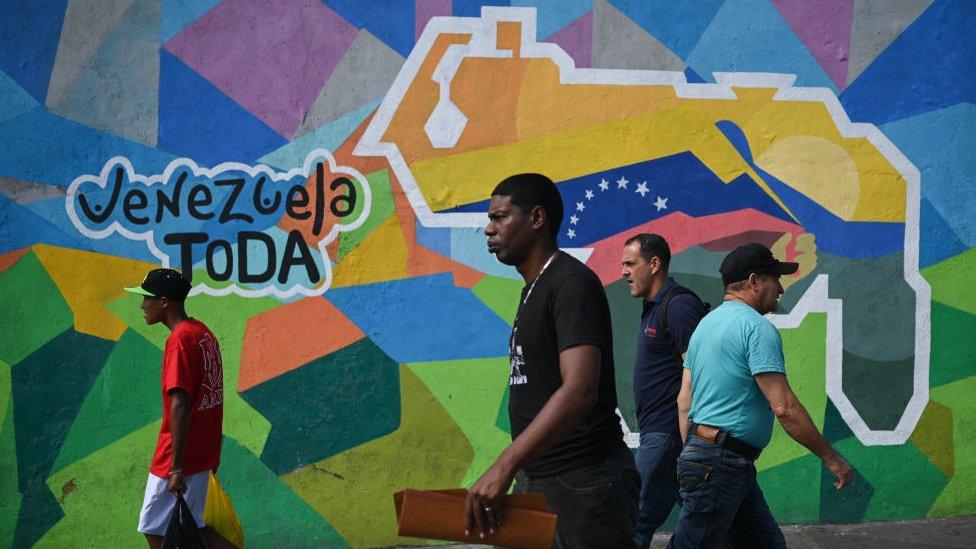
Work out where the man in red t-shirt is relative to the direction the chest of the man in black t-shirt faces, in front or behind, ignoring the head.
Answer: in front

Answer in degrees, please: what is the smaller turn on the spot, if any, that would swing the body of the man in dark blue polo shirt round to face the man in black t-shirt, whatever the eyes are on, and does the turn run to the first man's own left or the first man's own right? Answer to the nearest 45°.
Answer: approximately 90° to the first man's own left

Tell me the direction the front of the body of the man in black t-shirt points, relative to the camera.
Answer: to the viewer's left

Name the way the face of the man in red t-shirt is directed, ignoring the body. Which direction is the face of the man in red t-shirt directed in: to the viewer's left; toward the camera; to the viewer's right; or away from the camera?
to the viewer's left

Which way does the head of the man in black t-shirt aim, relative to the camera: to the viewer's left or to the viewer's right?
to the viewer's left

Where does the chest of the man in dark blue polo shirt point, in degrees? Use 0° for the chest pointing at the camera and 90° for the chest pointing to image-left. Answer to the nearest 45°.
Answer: approximately 90°

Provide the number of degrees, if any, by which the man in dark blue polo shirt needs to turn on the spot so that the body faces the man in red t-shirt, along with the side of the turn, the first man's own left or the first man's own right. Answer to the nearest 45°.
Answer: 0° — they already face them

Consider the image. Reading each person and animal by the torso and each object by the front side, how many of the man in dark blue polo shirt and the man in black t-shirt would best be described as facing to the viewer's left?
2
